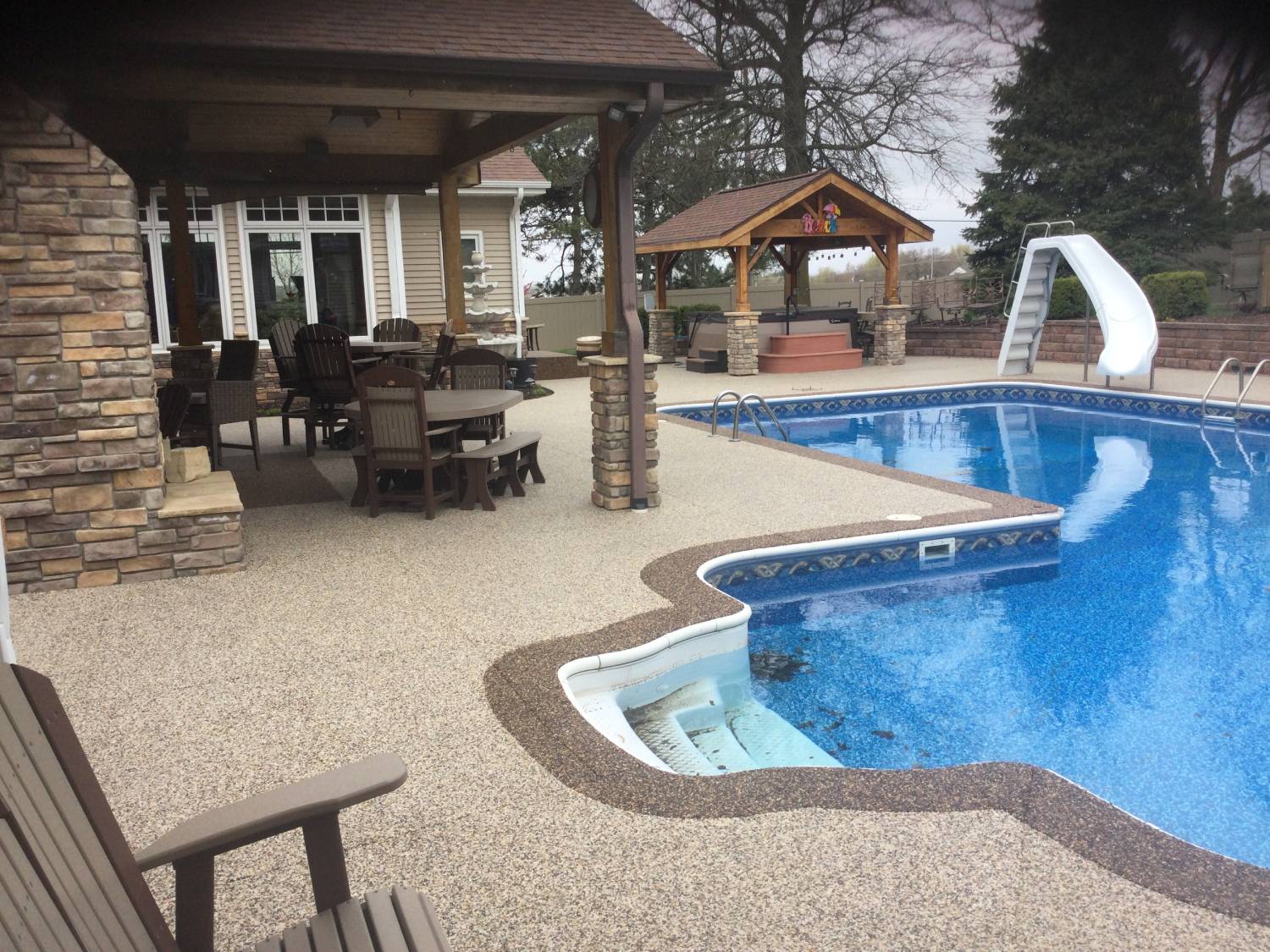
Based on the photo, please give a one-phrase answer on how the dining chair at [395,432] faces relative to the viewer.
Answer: facing away from the viewer and to the right of the viewer

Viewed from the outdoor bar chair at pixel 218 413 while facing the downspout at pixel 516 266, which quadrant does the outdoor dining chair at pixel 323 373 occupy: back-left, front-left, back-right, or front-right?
front-right

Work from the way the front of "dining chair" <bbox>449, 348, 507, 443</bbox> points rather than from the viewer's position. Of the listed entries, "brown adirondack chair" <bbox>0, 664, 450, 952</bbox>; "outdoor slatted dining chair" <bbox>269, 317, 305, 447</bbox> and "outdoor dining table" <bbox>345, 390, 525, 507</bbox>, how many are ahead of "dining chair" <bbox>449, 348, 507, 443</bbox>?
2

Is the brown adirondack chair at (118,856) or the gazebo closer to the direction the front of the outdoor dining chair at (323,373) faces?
the gazebo

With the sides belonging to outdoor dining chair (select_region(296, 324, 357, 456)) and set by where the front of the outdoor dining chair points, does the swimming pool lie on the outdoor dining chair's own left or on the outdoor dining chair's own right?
on the outdoor dining chair's own right

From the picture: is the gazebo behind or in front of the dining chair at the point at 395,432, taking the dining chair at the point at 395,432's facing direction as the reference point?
in front

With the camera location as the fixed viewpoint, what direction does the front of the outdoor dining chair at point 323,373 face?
facing away from the viewer and to the right of the viewer

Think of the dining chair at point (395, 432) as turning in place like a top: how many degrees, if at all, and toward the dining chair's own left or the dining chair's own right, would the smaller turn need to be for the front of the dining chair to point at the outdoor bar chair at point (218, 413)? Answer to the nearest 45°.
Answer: approximately 90° to the dining chair's own left

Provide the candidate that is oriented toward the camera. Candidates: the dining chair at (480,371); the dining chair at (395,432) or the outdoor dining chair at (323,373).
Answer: the dining chair at (480,371)

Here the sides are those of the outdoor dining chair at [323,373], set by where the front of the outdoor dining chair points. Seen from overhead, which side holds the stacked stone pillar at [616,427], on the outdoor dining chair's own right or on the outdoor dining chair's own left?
on the outdoor dining chair's own right

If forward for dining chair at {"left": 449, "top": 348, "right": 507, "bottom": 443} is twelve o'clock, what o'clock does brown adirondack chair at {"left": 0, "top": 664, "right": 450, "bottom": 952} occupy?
The brown adirondack chair is roughly at 12 o'clock from the dining chair.

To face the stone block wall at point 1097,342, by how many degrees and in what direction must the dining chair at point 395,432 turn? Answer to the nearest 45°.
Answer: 0° — it already faces it

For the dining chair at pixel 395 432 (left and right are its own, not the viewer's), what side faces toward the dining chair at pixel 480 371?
front

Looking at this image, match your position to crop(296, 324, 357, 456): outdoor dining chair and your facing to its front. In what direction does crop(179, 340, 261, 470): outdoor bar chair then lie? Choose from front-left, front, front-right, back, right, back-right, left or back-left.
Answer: back

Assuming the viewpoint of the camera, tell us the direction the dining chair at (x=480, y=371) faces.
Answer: facing the viewer

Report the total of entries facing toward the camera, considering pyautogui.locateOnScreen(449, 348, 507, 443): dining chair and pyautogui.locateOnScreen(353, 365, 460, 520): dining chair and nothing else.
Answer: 1
